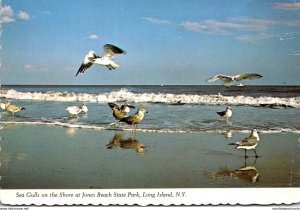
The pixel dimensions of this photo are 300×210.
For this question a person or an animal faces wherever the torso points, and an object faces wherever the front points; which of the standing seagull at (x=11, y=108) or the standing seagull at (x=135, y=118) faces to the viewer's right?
the standing seagull at (x=135, y=118)

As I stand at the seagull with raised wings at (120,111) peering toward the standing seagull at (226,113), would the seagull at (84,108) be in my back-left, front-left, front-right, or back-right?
back-left

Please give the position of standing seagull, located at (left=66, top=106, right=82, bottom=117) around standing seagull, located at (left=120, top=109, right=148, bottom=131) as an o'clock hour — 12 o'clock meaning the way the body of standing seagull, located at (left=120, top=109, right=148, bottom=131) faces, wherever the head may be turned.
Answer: standing seagull, located at (left=66, top=106, right=82, bottom=117) is roughly at 7 o'clock from standing seagull, located at (left=120, top=109, right=148, bottom=131).

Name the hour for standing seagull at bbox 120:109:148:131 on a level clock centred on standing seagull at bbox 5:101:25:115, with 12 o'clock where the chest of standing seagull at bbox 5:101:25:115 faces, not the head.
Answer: standing seagull at bbox 120:109:148:131 is roughly at 7 o'clock from standing seagull at bbox 5:101:25:115.

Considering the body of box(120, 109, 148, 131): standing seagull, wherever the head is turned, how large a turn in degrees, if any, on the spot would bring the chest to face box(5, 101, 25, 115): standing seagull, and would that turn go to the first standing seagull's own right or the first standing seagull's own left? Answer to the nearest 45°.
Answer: approximately 180°

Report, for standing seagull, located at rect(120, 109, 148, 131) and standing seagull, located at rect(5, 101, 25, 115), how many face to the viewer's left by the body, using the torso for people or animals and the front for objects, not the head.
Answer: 1

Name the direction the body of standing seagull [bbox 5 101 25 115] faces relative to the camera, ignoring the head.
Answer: to the viewer's left

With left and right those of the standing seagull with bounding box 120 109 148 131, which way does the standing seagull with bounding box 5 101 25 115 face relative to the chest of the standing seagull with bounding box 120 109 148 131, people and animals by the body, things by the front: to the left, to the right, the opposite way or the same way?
the opposite way

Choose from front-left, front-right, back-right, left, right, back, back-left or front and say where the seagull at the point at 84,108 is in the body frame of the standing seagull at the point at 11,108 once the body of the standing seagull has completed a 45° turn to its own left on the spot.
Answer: back-left

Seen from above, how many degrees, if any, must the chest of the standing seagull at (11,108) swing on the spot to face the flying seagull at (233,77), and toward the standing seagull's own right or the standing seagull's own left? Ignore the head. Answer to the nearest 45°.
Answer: approximately 135° to the standing seagull's own left

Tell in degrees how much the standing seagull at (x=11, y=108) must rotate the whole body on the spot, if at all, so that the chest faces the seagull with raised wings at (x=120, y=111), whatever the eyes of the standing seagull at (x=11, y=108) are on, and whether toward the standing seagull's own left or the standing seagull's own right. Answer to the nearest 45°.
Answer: approximately 180°

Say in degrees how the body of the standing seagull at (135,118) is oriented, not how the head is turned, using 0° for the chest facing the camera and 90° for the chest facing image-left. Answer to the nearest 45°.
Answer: approximately 270°
